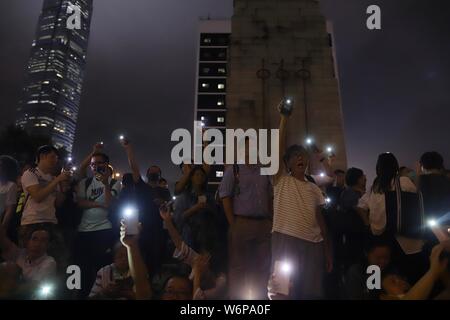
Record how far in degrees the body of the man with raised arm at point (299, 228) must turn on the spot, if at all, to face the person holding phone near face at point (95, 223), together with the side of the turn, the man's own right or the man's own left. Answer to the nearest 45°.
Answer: approximately 90° to the man's own right

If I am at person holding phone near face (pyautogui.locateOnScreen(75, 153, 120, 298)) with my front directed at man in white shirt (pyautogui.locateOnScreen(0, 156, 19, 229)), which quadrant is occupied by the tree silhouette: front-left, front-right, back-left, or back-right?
front-right

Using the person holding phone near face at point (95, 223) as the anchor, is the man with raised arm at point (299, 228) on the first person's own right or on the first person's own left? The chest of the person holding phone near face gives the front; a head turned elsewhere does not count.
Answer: on the first person's own left

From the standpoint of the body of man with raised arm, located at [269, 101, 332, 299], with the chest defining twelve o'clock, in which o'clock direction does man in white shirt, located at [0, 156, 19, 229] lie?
The man in white shirt is roughly at 3 o'clock from the man with raised arm.

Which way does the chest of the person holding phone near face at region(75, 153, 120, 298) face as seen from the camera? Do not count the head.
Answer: toward the camera

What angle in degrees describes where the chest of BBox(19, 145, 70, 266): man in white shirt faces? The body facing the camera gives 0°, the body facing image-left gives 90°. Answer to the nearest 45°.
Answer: approximately 315°

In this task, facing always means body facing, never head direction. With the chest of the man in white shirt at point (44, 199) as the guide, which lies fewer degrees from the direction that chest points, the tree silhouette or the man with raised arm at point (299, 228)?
the man with raised arm

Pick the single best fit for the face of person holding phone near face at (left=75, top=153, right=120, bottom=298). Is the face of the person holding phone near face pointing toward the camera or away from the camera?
toward the camera

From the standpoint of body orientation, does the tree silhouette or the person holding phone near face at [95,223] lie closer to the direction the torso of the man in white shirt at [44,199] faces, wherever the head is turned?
the person holding phone near face

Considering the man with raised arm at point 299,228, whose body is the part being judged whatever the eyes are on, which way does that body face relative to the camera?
toward the camera

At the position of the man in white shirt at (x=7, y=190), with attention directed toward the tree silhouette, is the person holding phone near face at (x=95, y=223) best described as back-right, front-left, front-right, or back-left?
back-right

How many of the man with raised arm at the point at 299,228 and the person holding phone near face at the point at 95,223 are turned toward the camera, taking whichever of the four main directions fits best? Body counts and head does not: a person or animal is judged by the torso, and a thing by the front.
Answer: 2

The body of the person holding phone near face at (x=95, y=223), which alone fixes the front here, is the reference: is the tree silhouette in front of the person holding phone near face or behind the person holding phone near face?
behind
